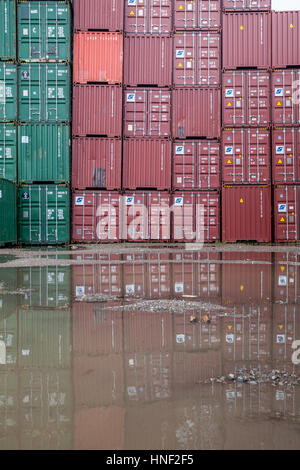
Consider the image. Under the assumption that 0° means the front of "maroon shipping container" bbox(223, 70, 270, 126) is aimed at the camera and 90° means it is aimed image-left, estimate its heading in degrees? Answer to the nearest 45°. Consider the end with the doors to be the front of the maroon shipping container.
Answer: approximately 0°

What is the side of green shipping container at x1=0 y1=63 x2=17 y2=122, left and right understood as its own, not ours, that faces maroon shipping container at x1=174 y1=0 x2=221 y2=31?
left

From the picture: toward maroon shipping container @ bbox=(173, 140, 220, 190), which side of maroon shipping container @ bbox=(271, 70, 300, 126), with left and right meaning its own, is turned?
right

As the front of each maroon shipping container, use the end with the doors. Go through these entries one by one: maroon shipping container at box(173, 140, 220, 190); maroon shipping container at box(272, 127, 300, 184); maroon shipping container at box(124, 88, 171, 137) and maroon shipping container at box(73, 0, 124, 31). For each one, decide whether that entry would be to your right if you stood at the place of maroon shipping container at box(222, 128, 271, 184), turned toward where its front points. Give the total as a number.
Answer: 3

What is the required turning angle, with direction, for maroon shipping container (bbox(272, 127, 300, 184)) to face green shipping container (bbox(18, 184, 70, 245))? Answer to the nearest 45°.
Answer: approximately 90° to its right
